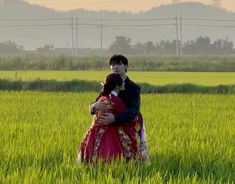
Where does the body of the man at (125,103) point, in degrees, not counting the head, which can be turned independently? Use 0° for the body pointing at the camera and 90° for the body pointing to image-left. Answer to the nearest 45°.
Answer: approximately 45°
